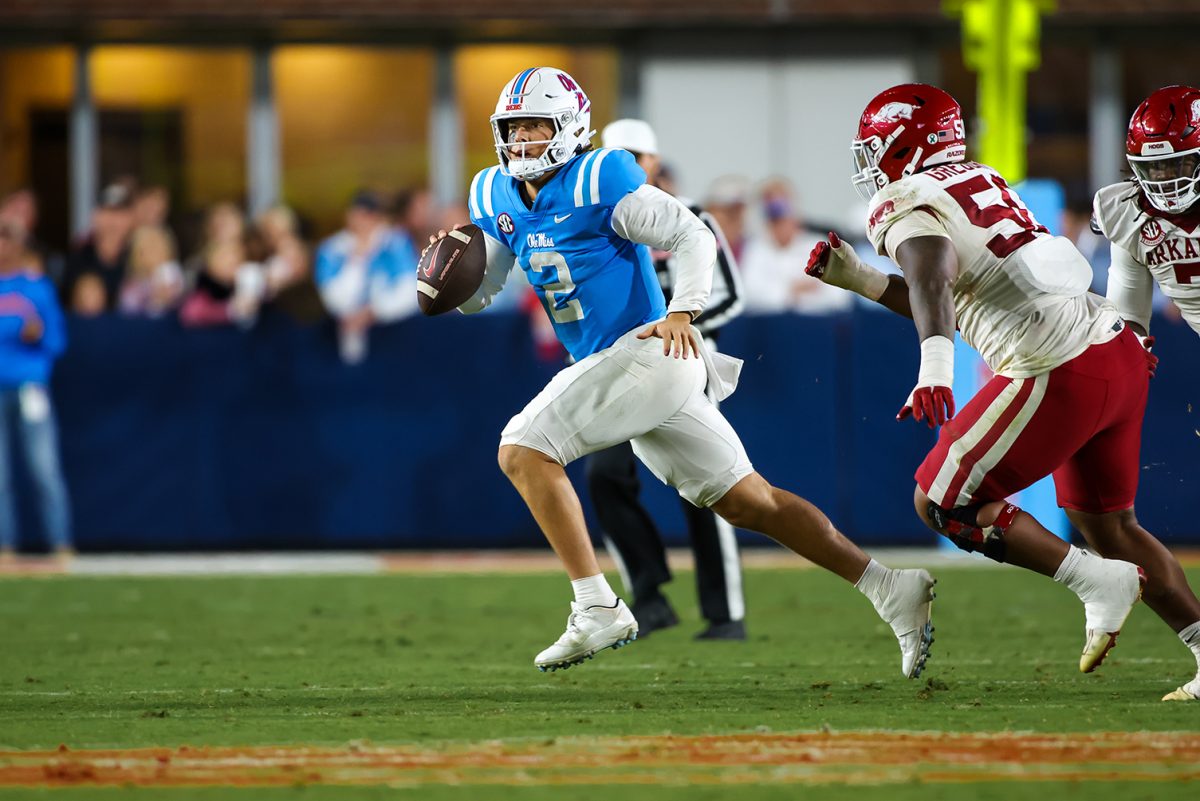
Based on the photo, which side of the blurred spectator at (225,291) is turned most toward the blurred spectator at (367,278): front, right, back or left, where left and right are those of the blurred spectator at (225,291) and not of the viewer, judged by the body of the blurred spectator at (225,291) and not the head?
left

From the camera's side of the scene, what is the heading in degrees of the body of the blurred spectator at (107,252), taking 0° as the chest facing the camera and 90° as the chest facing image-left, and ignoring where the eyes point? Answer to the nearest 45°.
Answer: approximately 0°

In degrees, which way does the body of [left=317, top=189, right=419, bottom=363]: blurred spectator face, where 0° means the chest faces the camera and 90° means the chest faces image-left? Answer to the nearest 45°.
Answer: approximately 0°

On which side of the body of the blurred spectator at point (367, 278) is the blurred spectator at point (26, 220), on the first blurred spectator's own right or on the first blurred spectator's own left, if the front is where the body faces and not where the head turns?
on the first blurred spectator's own right

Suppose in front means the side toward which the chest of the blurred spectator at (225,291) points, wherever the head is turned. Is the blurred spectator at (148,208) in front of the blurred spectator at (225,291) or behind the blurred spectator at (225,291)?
behind

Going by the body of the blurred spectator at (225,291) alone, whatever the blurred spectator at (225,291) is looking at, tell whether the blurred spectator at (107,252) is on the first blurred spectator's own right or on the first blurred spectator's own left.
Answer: on the first blurred spectator's own right
